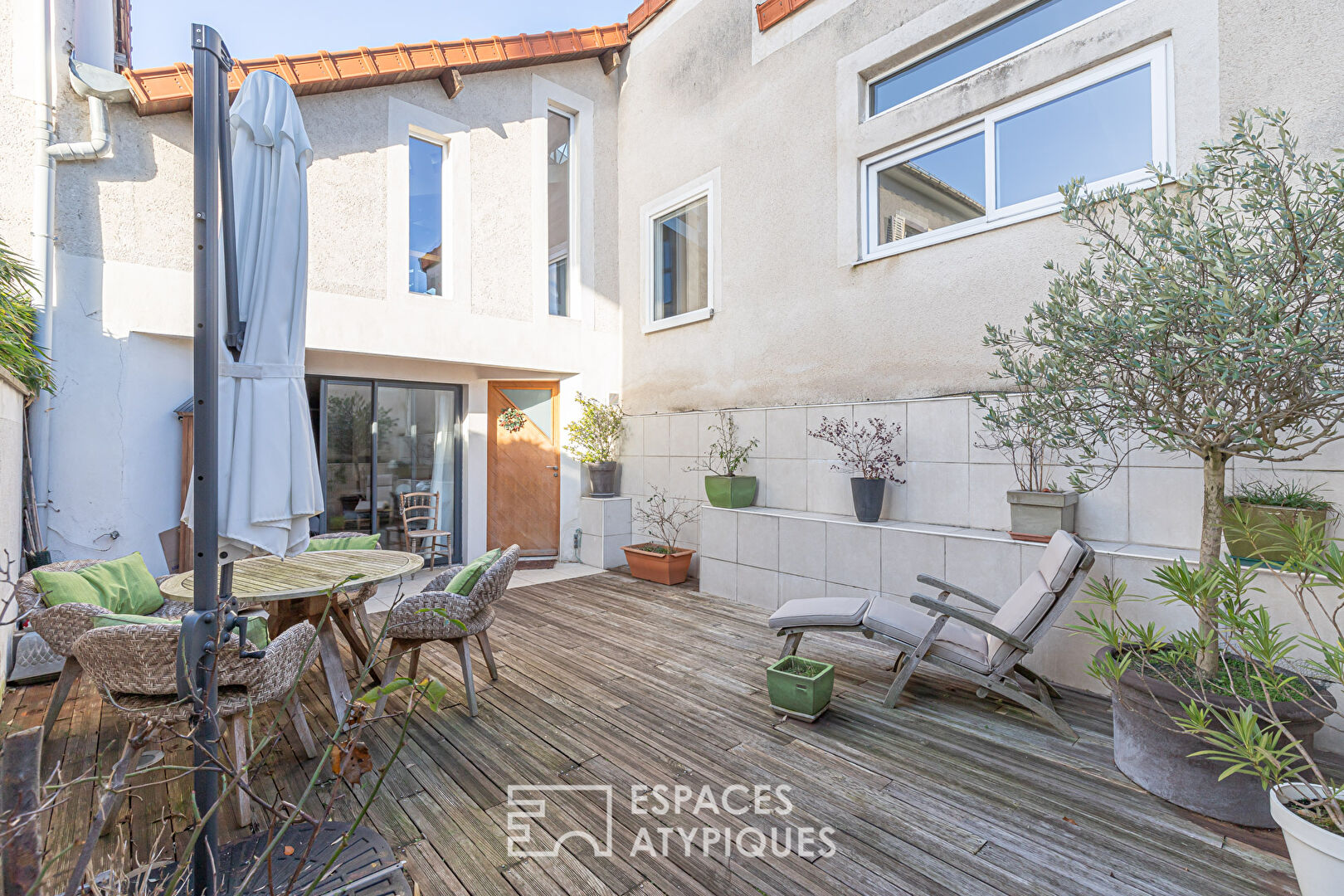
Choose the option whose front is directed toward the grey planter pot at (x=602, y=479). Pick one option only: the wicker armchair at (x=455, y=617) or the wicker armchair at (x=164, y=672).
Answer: the wicker armchair at (x=164, y=672)

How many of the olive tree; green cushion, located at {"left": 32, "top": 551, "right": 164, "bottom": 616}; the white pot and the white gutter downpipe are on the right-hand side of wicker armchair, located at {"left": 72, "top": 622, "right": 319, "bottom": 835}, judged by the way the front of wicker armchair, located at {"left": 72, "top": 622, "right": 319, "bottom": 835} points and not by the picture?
2

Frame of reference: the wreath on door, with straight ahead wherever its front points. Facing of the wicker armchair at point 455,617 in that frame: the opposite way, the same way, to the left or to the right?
to the right

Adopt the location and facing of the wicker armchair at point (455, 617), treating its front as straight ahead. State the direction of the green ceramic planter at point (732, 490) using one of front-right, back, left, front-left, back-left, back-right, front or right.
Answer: back-right

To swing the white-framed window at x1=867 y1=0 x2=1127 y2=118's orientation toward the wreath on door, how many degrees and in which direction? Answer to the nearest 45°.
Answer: approximately 45° to its right

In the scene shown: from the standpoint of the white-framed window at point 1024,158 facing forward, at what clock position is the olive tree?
The olive tree is roughly at 10 o'clock from the white-framed window.

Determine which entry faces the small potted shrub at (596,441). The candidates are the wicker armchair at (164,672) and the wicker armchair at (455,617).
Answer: the wicker armchair at (164,672)

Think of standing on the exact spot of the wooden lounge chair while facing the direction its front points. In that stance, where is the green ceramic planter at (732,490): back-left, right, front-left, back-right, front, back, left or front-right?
front-right

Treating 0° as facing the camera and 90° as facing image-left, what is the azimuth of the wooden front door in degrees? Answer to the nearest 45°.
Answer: approximately 0°

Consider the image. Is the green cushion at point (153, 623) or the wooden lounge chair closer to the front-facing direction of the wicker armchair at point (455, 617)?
the green cushion

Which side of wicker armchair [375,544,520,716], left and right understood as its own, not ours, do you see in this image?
left

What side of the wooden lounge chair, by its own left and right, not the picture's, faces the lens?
left
